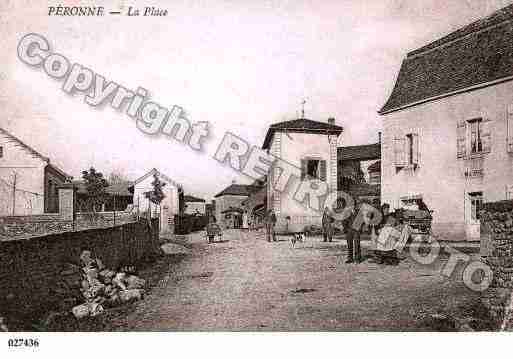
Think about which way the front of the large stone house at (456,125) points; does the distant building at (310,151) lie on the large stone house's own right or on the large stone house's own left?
on the large stone house's own right

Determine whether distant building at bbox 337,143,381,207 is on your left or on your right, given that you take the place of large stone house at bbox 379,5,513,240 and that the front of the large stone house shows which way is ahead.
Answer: on your right

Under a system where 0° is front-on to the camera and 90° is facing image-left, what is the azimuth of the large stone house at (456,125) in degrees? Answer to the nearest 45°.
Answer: approximately 45°

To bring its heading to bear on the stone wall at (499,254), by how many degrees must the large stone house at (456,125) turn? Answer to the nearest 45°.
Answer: approximately 45° to its left

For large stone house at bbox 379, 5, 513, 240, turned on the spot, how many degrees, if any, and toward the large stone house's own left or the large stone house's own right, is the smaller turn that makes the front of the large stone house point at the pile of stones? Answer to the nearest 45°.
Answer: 0° — it already faces it

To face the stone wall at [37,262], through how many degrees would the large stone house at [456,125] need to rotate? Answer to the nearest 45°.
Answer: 0° — it already faces it
